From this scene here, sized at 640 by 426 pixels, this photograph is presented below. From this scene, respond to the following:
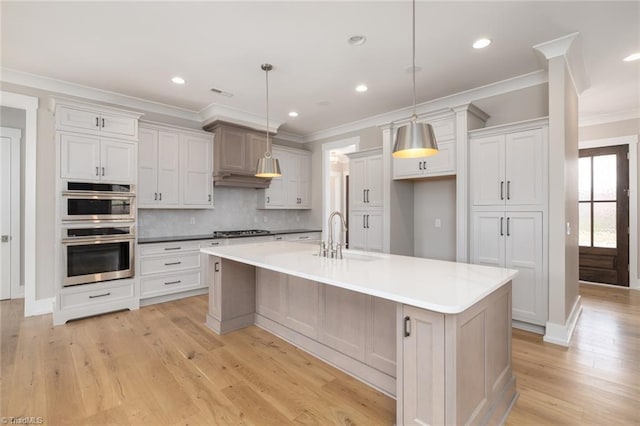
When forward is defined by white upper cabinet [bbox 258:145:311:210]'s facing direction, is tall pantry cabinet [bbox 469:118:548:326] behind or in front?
in front

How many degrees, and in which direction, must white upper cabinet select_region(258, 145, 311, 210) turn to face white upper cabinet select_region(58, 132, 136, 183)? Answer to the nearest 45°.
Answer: approximately 90° to its right

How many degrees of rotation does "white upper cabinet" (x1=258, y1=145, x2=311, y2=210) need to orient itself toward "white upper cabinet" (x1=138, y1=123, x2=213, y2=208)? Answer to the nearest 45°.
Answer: approximately 90° to its right

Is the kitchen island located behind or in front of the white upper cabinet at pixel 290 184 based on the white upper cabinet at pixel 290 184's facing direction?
in front

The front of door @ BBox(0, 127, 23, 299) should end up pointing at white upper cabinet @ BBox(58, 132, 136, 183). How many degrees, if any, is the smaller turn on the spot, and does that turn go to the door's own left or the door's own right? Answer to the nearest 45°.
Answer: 0° — it already faces it

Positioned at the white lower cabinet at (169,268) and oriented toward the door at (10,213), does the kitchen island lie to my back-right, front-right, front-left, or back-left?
back-left

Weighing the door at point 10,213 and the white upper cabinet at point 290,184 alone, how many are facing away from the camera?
0

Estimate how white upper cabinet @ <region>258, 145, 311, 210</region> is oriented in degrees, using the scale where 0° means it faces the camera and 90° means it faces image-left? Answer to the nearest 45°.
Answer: approximately 315°

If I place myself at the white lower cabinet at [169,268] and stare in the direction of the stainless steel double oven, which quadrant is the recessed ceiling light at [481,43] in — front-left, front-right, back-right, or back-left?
back-left

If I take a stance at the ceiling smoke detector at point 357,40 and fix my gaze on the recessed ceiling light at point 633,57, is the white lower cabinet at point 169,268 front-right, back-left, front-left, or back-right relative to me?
back-left
